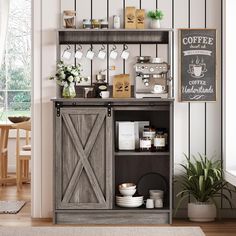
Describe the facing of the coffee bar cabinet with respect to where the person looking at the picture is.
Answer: facing the viewer

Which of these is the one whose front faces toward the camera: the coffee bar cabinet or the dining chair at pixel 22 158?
the coffee bar cabinet

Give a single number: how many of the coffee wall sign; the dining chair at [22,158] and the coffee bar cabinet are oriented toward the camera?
2

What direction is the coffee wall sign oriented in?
toward the camera

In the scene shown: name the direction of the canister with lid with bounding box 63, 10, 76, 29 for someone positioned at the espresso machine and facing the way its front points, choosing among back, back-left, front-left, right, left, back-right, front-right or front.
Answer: right

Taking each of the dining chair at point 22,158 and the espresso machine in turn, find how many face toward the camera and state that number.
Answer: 1

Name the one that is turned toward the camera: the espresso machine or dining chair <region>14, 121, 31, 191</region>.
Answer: the espresso machine
